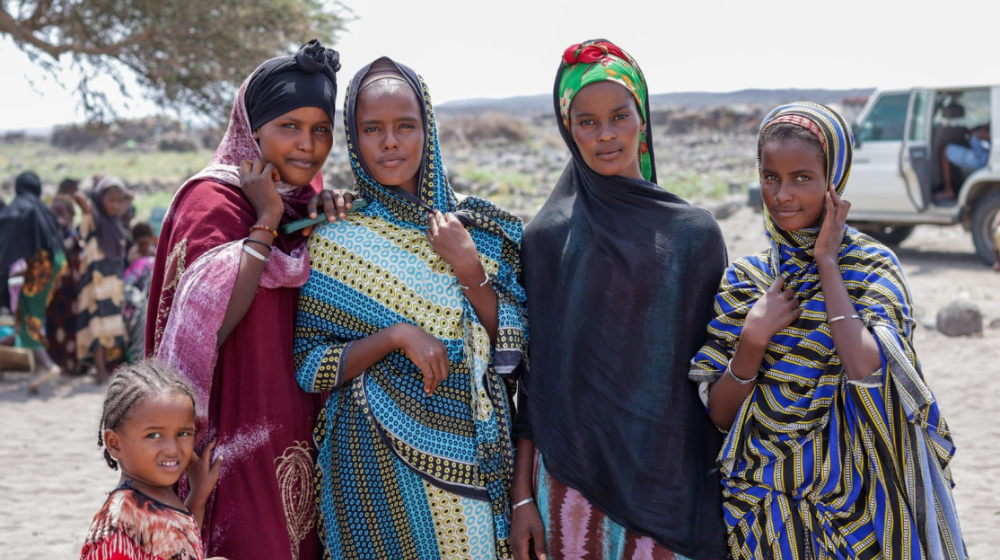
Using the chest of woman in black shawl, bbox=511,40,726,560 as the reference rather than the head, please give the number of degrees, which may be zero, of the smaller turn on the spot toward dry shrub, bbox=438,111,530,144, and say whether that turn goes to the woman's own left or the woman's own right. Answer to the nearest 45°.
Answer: approximately 180°

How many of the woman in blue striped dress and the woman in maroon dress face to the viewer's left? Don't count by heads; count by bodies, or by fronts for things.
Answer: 0

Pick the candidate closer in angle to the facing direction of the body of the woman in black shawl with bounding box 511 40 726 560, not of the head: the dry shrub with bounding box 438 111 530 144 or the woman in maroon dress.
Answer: the woman in maroon dress

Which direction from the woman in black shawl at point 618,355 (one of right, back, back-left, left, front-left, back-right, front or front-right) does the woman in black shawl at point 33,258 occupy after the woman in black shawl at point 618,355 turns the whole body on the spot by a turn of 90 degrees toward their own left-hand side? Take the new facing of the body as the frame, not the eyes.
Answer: back-left

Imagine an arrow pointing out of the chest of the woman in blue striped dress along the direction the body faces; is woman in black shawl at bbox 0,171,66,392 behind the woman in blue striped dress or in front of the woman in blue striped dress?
behind

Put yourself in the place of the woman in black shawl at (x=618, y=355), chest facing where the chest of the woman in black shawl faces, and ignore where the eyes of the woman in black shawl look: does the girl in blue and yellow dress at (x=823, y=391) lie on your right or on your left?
on your left

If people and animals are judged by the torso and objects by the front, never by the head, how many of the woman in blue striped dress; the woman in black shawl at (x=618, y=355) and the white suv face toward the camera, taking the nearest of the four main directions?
2

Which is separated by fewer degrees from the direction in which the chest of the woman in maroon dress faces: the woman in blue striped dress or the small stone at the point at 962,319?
the woman in blue striped dress

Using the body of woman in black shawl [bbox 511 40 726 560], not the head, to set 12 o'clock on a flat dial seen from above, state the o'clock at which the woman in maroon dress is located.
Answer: The woman in maroon dress is roughly at 3 o'clock from the woman in black shawl.

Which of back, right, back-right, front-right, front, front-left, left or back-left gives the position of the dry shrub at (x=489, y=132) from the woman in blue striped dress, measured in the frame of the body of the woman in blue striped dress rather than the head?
back

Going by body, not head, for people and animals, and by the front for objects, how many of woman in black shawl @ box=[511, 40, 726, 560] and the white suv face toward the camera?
1

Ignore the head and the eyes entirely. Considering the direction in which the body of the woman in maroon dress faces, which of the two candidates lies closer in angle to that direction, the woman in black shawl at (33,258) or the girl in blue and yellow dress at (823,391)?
the girl in blue and yellow dress
